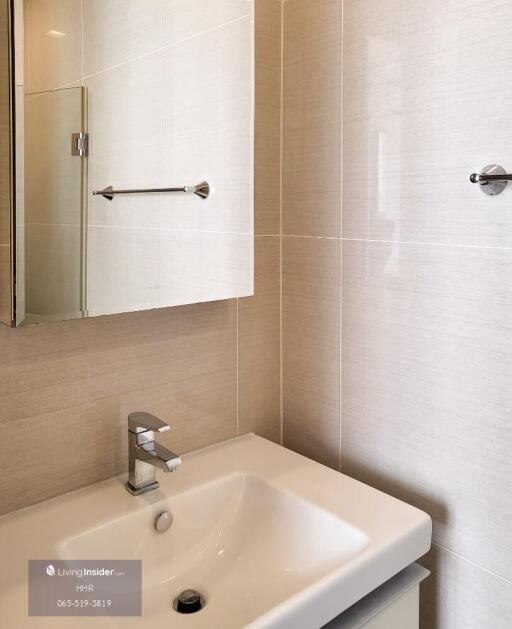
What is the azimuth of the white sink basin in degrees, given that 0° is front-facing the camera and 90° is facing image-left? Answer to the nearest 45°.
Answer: approximately 315°
